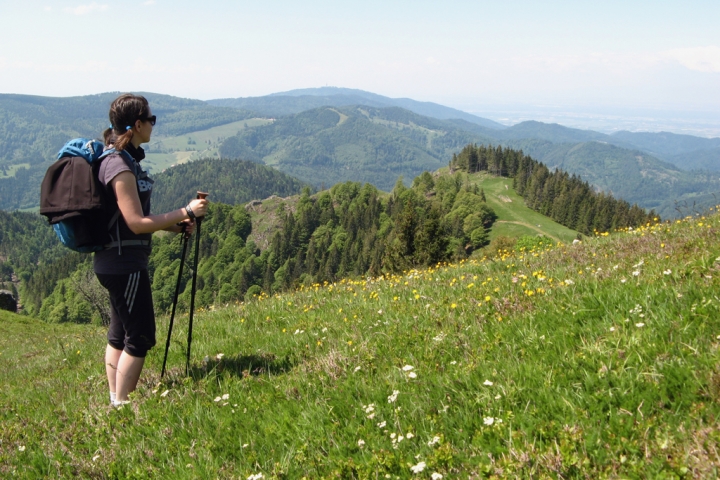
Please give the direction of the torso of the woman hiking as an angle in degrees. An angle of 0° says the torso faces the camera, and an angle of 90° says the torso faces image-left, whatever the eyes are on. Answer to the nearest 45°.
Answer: approximately 270°

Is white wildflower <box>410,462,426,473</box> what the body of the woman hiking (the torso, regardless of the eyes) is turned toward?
no
